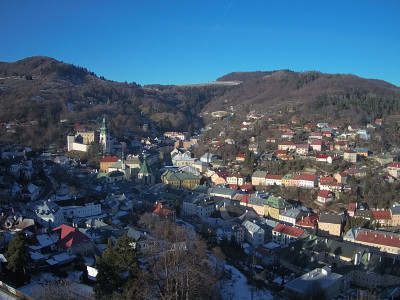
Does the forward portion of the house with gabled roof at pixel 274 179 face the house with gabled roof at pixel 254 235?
yes

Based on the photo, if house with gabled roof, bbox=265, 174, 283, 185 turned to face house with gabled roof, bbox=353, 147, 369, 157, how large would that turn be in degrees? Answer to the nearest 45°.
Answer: approximately 135° to its left

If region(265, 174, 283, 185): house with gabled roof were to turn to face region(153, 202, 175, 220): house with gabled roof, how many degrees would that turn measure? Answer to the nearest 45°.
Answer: approximately 45° to its right

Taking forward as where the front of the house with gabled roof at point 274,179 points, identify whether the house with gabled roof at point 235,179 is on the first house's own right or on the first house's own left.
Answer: on the first house's own right

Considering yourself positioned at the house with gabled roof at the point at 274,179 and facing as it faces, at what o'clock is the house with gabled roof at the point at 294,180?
the house with gabled roof at the point at 294,180 is roughly at 10 o'clock from the house with gabled roof at the point at 274,179.

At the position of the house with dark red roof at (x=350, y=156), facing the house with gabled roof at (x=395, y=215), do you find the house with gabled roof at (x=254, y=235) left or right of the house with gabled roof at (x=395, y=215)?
right

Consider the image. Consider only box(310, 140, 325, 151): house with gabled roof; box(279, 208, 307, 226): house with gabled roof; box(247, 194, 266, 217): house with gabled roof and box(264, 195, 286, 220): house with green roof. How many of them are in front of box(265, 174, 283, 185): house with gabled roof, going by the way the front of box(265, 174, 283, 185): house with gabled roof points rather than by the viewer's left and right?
3

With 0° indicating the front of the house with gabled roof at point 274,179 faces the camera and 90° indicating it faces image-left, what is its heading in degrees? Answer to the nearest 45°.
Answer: approximately 0°

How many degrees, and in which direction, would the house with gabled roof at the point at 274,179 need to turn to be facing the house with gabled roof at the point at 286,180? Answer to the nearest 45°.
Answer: approximately 45° to its left

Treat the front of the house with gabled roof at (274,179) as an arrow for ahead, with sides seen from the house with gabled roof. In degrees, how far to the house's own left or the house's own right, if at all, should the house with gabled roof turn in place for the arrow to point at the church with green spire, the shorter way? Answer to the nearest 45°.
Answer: approximately 90° to the house's own right

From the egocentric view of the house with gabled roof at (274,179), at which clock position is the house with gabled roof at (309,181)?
the house with gabled roof at (309,181) is roughly at 10 o'clock from the house with gabled roof at (274,179).

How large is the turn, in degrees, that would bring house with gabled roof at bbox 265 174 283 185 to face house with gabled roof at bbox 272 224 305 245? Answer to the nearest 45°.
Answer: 0° — it already faces it

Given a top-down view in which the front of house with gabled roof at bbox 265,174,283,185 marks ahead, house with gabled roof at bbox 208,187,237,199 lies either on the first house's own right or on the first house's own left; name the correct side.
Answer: on the first house's own right
